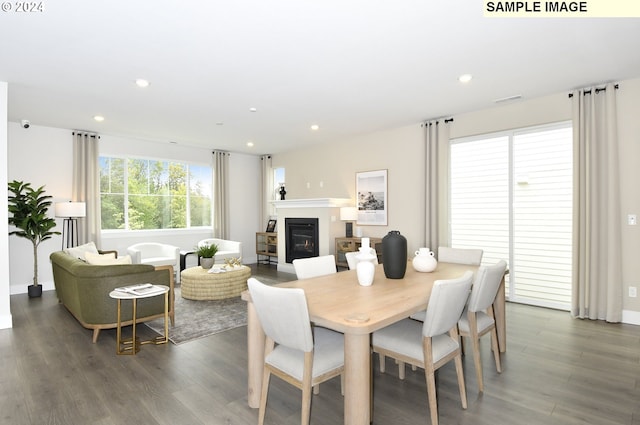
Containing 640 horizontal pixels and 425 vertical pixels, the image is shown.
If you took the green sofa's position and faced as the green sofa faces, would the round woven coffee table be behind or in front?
in front

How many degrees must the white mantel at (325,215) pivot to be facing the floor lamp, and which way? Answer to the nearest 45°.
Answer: approximately 45° to its right

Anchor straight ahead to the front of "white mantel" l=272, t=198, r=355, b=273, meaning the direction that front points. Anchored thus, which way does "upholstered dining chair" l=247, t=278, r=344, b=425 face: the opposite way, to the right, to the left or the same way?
the opposite way

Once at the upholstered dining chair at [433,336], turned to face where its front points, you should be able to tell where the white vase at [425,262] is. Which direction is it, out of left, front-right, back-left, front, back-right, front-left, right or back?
front-right

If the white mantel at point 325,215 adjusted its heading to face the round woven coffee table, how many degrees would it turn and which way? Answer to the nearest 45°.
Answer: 0° — it already faces it

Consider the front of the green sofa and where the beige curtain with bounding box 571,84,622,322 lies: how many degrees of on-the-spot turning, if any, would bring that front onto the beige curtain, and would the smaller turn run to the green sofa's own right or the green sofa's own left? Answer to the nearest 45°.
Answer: approximately 90° to the green sofa's own right

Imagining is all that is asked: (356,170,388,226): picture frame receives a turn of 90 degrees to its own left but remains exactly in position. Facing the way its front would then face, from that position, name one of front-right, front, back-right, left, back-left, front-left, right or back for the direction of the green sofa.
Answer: right

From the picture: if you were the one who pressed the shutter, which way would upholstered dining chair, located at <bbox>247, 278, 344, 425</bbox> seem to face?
facing away from the viewer and to the right of the viewer

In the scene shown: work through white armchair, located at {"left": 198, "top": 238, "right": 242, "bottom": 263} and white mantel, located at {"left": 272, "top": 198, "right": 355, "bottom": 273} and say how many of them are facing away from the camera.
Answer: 0

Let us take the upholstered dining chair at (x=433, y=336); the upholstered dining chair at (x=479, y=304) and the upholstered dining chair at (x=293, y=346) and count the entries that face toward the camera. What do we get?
0

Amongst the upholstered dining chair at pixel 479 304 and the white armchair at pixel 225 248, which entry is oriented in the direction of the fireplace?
the upholstered dining chair

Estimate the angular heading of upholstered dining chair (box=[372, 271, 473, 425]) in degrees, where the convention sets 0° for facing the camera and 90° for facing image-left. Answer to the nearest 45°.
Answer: approximately 135°

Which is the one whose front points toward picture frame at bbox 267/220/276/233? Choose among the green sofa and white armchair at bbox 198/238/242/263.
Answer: the green sofa

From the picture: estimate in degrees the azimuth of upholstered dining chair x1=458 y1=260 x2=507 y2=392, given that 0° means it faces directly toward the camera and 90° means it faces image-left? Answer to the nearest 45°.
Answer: approximately 135°

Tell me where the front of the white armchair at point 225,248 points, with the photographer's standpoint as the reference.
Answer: facing the viewer and to the left of the viewer
